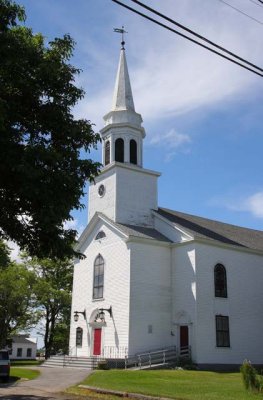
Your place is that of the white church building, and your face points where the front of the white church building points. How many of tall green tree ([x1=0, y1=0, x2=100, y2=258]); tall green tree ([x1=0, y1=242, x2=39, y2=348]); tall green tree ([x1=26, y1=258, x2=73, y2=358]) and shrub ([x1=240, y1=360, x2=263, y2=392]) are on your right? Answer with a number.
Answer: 2

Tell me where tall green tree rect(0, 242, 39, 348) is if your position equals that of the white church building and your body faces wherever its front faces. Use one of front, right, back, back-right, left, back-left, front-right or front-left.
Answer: right

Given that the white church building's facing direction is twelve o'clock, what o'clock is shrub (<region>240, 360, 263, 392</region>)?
The shrub is roughly at 10 o'clock from the white church building.

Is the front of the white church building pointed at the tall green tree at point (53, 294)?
no

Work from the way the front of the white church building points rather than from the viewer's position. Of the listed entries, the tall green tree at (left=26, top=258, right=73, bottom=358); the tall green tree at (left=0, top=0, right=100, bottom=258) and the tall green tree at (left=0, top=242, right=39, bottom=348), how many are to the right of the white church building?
2
